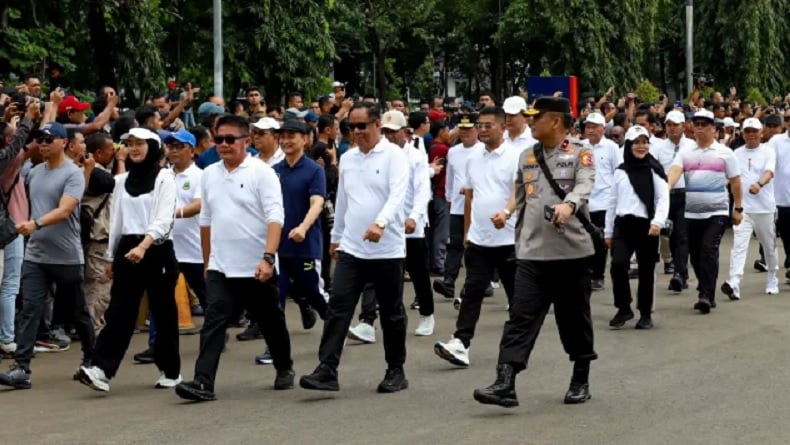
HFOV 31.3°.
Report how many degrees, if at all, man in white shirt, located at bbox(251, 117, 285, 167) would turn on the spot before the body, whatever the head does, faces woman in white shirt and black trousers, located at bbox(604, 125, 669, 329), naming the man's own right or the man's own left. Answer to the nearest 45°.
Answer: approximately 135° to the man's own left

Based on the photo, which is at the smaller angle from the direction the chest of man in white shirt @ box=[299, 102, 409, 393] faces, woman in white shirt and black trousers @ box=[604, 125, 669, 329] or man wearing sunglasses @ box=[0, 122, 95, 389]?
the man wearing sunglasses

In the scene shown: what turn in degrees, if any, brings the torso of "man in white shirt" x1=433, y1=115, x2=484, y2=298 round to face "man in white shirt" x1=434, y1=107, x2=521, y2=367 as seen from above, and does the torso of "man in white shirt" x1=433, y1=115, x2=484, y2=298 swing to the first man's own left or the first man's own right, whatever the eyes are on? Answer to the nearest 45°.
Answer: approximately 45° to the first man's own left

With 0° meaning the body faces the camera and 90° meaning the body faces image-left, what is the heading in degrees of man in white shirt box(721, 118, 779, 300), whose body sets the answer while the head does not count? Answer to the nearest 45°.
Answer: approximately 45°

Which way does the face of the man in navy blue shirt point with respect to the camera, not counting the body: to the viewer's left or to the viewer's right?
to the viewer's left

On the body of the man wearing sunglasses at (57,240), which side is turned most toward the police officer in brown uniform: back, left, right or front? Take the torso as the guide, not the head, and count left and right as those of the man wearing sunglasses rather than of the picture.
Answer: left

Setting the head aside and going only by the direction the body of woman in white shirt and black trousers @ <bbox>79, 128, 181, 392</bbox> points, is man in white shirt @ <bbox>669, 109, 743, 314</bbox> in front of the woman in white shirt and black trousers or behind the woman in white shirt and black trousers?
behind
